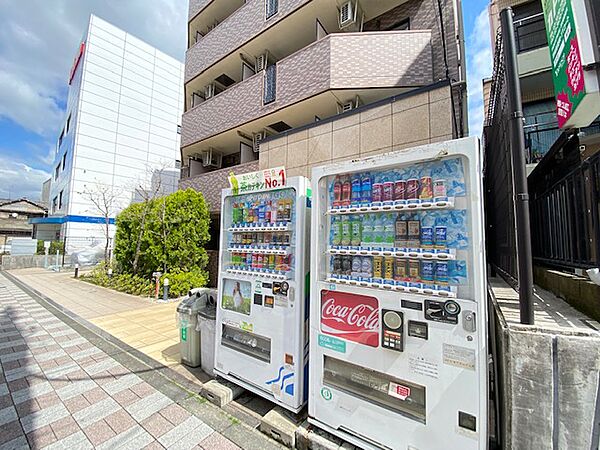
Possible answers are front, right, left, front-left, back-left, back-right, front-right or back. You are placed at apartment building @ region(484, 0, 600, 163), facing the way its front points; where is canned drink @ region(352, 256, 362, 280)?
front-left

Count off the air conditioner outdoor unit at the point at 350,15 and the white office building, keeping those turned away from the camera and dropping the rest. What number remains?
0

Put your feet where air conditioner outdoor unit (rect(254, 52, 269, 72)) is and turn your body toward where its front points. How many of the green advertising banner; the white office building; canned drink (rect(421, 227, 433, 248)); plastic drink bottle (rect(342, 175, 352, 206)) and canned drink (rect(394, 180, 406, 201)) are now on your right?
1

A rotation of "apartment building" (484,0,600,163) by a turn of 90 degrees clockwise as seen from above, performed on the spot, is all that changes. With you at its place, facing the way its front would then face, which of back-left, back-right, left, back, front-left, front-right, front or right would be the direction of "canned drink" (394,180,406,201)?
back-left

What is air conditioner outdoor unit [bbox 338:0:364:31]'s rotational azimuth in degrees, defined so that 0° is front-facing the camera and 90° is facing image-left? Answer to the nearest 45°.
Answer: approximately 45°

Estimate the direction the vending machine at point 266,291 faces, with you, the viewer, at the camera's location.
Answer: facing the viewer and to the left of the viewer

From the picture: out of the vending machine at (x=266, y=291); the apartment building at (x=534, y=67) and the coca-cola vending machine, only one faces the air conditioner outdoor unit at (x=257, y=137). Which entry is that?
the apartment building

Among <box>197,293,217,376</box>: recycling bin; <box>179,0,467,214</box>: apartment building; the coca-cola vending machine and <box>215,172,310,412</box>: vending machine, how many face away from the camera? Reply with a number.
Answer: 0

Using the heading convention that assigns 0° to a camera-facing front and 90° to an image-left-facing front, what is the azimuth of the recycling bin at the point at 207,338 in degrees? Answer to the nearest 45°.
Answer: approximately 45°

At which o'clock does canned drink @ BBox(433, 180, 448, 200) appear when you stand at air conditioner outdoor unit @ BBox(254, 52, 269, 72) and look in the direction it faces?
The canned drink is roughly at 10 o'clock from the air conditioner outdoor unit.

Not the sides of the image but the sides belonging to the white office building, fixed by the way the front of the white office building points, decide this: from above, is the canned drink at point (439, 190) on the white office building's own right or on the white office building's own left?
on the white office building's own left

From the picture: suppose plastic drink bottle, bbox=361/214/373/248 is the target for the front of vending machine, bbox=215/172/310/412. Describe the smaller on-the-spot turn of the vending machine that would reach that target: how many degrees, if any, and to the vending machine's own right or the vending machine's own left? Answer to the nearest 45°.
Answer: approximately 90° to the vending machine's own left

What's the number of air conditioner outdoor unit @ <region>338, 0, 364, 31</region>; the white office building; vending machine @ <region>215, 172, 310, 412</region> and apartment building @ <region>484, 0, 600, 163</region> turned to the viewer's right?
0

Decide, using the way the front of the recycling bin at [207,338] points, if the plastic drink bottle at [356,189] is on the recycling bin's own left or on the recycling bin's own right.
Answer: on the recycling bin's own left
